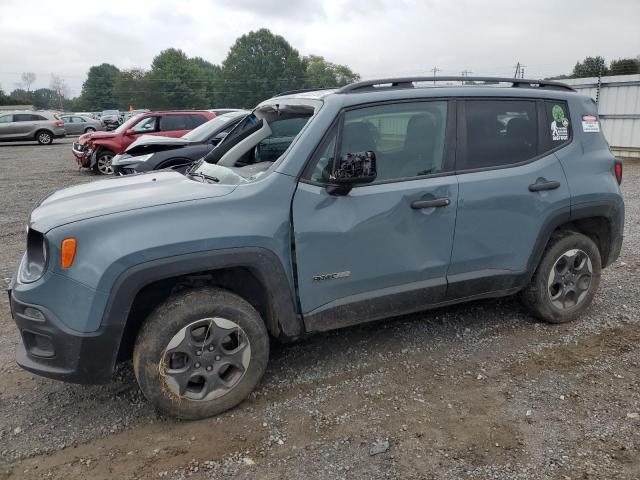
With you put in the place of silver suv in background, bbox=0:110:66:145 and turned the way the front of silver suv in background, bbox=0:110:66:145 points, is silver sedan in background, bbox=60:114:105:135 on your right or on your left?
on your right

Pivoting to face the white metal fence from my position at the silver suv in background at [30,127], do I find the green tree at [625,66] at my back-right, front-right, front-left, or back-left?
front-left

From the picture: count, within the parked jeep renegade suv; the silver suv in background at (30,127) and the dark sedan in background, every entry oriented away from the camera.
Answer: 0

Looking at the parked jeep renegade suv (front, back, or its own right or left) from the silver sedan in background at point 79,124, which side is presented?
right

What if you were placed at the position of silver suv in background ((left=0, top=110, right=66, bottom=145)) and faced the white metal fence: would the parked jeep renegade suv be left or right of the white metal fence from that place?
right

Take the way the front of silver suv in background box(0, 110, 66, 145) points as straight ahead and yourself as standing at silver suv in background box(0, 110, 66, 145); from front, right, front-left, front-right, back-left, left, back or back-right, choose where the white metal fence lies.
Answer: back-left

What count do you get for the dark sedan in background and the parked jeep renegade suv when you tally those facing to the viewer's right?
0

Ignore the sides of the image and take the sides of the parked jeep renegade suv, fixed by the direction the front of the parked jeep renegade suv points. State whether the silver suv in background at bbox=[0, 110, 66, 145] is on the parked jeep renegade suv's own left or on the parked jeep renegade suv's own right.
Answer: on the parked jeep renegade suv's own right

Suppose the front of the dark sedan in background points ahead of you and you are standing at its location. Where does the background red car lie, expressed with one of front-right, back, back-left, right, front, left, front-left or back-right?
back-right

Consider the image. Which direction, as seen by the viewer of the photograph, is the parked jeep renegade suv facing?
facing the viewer and to the left of the viewer

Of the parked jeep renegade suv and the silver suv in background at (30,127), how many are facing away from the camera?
0

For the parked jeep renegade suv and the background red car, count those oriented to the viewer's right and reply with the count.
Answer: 0
